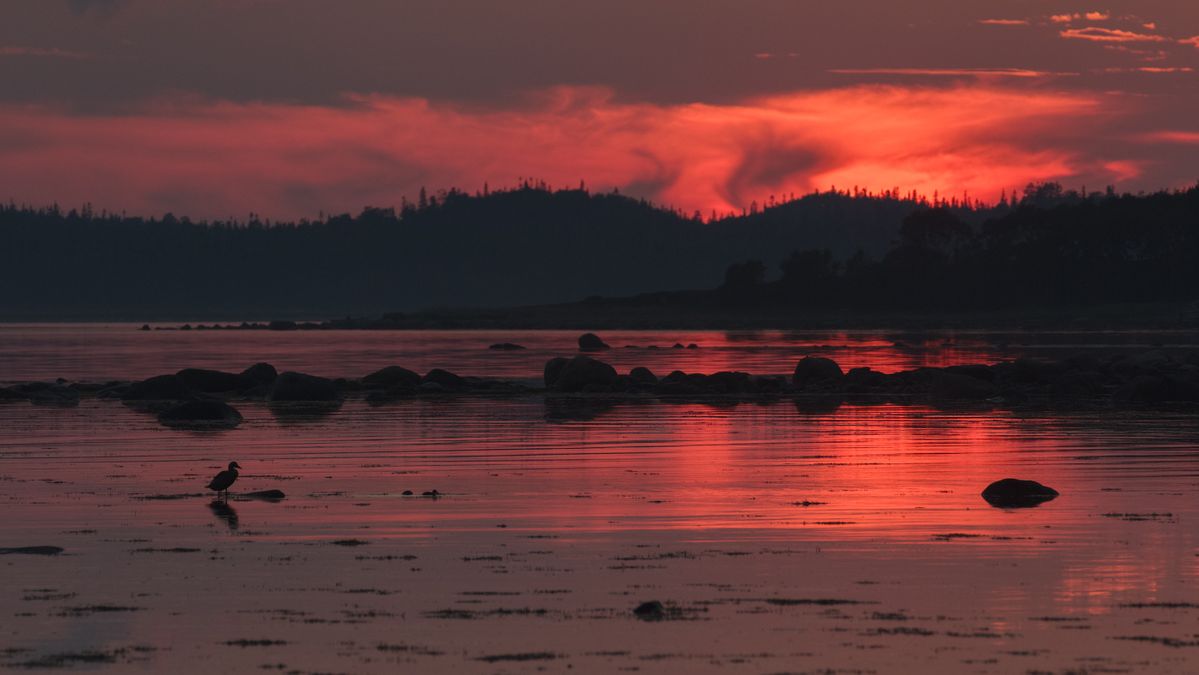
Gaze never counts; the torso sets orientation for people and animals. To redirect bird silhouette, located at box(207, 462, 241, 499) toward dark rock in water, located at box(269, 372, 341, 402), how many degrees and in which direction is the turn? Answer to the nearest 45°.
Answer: approximately 90° to its left

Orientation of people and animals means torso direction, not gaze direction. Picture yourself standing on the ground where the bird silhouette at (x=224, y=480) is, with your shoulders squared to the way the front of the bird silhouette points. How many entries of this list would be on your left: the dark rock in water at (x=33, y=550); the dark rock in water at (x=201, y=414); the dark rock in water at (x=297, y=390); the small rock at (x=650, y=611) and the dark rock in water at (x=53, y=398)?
3

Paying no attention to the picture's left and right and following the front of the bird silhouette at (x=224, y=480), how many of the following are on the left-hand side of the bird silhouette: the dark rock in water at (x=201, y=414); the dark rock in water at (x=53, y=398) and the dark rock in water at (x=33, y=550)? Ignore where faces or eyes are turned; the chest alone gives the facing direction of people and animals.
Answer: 2

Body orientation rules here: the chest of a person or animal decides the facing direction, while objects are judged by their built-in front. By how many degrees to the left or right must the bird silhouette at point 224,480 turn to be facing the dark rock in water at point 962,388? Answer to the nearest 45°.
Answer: approximately 45° to its left

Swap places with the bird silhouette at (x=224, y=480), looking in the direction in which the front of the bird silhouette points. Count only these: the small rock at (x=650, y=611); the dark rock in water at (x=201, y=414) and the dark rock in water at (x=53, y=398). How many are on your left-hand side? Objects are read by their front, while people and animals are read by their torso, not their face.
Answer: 2

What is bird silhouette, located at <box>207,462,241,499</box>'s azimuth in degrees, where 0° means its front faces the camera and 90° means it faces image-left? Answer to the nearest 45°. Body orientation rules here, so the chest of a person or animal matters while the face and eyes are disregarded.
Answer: approximately 270°

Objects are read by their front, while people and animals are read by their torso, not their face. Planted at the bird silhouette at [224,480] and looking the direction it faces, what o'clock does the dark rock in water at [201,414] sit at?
The dark rock in water is roughly at 9 o'clock from the bird silhouette.

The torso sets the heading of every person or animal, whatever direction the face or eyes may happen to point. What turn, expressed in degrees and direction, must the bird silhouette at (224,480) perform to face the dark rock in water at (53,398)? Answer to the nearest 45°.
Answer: approximately 90° to its left

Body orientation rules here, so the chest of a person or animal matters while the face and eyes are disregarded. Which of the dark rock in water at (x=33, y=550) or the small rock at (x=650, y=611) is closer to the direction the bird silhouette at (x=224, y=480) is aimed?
the small rock
